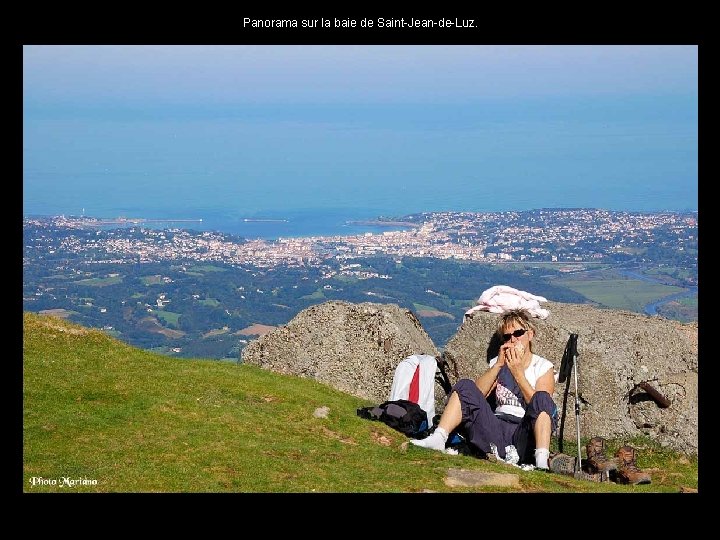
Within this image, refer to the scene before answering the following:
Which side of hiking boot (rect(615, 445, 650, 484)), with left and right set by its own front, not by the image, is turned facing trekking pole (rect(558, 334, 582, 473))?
back

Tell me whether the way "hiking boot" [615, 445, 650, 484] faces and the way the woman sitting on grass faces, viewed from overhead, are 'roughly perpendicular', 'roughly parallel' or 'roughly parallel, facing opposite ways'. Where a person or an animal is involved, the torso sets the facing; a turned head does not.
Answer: roughly perpendicular

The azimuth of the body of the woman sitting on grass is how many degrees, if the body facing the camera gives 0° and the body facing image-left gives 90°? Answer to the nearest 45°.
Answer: approximately 45°

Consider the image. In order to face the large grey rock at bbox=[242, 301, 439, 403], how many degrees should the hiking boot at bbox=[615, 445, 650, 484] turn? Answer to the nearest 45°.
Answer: approximately 180°

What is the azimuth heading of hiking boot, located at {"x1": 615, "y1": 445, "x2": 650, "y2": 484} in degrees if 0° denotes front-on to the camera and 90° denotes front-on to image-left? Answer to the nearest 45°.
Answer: approximately 315°

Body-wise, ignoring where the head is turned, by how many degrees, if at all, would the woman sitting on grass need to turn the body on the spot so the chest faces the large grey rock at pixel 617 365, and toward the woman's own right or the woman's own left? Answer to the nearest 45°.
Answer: approximately 180°

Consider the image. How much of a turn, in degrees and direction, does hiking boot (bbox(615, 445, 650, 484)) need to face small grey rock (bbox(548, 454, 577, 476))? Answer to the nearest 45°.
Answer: approximately 135° to its right
